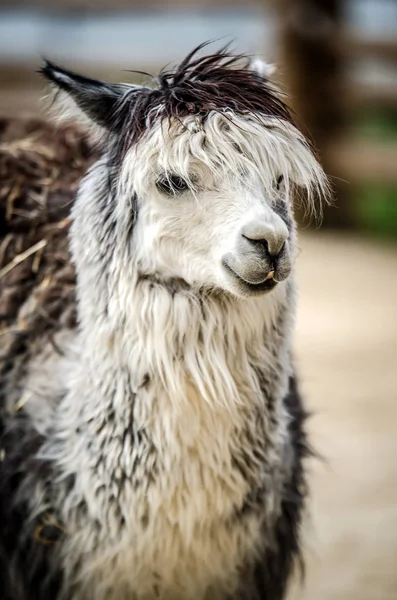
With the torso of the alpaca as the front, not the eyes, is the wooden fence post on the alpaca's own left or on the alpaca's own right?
on the alpaca's own left

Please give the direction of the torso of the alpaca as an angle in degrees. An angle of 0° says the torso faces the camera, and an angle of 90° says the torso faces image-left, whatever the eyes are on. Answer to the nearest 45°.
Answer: approximately 315°
